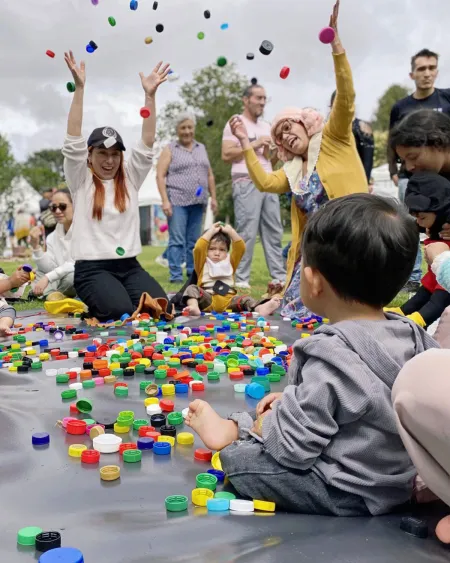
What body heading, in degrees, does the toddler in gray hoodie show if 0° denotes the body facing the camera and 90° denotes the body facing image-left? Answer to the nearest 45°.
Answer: approximately 135°

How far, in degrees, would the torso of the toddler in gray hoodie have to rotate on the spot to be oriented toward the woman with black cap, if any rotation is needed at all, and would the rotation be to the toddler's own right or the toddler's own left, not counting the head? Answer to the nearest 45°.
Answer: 0° — they already face them

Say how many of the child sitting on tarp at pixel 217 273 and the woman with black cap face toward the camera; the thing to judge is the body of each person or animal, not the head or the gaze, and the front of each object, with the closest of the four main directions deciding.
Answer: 2

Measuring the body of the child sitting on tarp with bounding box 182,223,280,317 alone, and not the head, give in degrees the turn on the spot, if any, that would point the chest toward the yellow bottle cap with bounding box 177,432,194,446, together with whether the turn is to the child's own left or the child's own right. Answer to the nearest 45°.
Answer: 0° — they already face it

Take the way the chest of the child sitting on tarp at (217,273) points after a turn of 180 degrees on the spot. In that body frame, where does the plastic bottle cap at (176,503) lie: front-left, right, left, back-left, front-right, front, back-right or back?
back

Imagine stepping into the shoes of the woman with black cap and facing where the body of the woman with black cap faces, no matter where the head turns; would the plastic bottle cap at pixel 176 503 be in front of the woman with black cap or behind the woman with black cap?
in front

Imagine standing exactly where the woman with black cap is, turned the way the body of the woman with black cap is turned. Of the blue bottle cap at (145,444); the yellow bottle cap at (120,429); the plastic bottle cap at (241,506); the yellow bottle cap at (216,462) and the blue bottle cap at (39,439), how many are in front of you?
5

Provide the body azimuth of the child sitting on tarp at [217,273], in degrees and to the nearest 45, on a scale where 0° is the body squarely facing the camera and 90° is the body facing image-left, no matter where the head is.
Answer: approximately 0°
